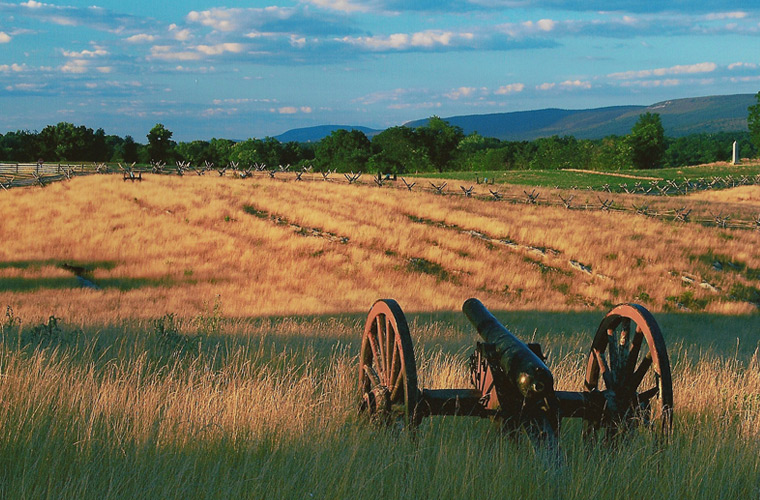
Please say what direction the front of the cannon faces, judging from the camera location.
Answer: facing away from the viewer and to the left of the viewer
